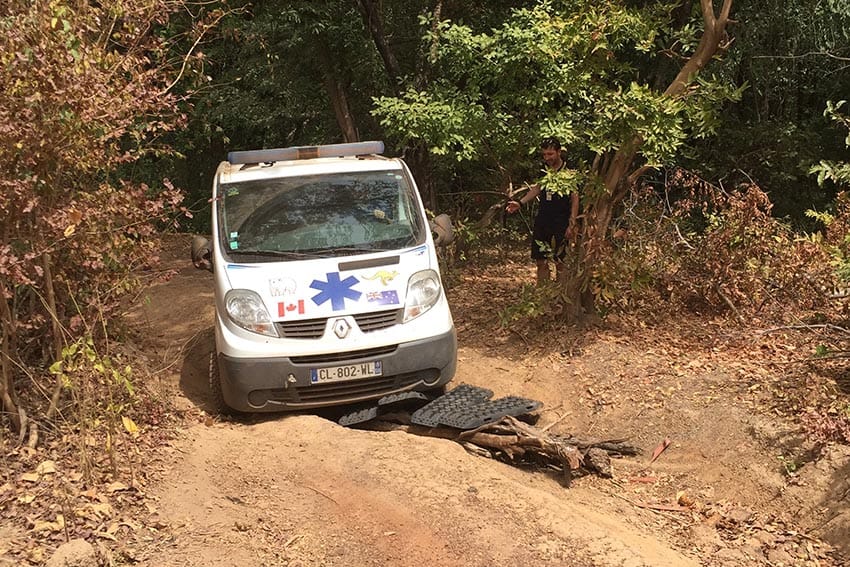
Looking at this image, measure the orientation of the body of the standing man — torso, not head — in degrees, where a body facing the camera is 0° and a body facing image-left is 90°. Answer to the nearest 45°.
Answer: approximately 45°

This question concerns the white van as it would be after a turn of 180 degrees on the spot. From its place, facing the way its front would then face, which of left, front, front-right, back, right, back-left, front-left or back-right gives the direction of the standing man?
front-right

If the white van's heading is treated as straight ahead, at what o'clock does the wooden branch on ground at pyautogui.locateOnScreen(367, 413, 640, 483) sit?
The wooden branch on ground is roughly at 10 o'clock from the white van.

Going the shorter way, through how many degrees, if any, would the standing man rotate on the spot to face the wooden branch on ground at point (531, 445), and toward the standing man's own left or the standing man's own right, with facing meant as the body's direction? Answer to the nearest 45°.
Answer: approximately 45° to the standing man's own left

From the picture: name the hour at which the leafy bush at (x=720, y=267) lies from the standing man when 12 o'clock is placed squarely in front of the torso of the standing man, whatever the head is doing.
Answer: The leafy bush is roughly at 8 o'clock from the standing man.

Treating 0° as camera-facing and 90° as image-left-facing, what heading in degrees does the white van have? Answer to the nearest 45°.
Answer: approximately 0°

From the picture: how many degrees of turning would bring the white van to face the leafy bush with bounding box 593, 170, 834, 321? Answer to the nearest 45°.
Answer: approximately 90° to its left
